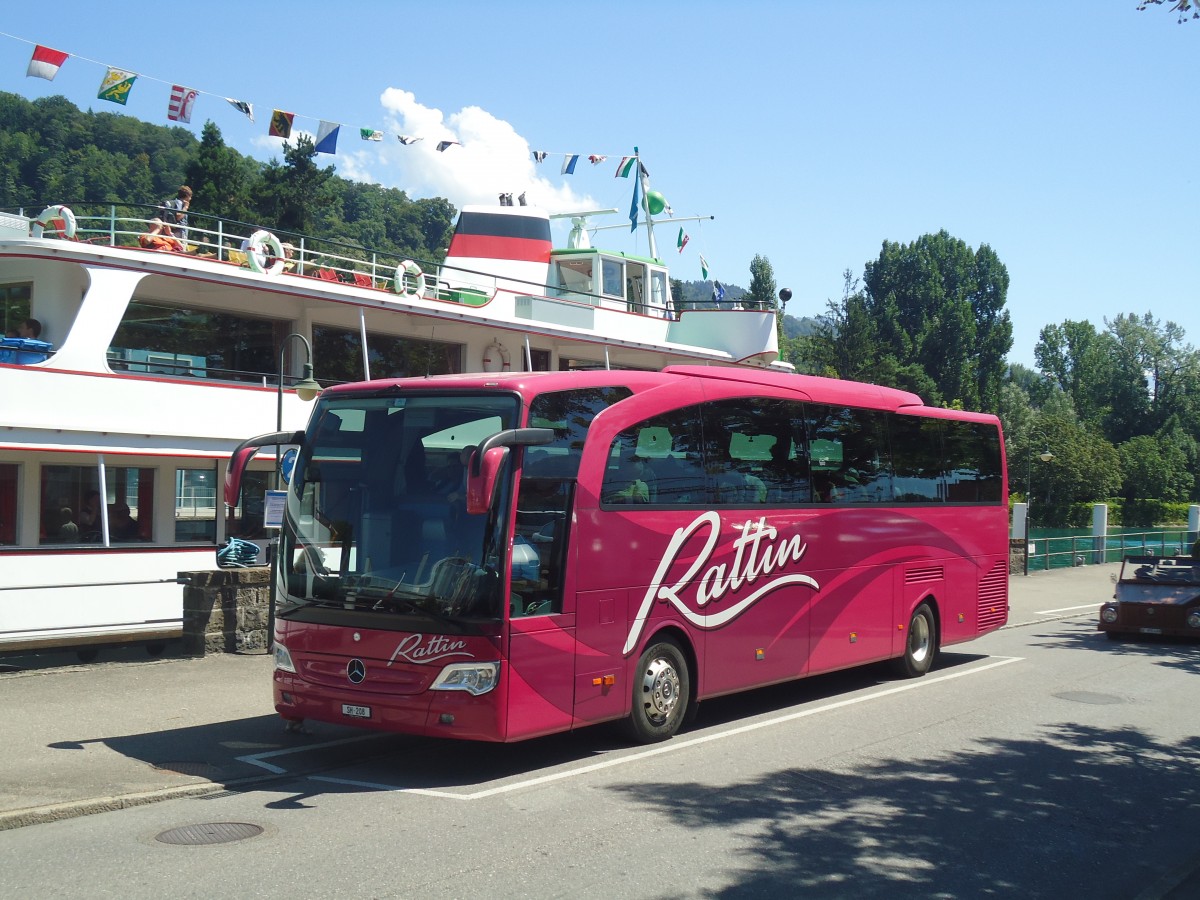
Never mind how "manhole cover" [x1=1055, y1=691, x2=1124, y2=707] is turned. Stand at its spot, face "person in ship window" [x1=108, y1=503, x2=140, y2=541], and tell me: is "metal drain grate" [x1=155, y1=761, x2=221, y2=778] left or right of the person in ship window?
left

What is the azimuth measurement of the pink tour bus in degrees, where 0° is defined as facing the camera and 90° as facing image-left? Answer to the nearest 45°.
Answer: approximately 45°

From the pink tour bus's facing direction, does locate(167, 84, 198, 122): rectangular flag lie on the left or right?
on its right

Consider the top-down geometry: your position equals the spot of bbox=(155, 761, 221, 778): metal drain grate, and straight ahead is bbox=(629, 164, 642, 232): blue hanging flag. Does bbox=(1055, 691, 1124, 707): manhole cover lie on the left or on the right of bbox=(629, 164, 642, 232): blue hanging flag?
right

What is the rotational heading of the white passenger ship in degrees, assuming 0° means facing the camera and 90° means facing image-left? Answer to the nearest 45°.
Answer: approximately 225°

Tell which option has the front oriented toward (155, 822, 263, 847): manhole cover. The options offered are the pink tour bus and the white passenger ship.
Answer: the pink tour bus

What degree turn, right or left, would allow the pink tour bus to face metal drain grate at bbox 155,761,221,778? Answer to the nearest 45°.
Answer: approximately 45° to its right

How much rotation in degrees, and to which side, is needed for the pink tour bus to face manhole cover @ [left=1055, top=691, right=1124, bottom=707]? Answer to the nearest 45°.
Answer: approximately 180°

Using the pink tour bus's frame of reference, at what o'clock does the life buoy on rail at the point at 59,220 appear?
The life buoy on rail is roughly at 3 o'clock from the pink tour bus.

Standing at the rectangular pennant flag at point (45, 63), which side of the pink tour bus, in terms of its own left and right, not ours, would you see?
right

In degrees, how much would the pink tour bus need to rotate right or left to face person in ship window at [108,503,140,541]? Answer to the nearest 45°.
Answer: approximately 90° to its right

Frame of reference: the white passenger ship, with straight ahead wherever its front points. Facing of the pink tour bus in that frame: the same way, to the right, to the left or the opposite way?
the opposite way
